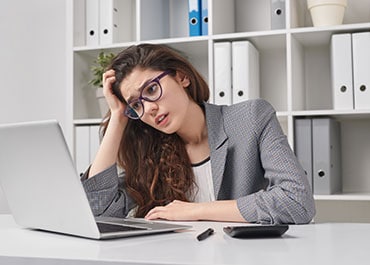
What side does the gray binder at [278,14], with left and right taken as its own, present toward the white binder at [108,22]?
right

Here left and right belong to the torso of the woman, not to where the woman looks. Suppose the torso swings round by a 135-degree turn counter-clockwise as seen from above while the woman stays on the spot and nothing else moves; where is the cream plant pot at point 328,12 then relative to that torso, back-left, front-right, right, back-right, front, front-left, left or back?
front-left

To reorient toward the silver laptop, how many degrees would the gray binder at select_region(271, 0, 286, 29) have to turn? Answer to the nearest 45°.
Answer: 0° — it already faces it

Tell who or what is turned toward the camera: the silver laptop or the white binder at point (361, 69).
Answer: the white binder

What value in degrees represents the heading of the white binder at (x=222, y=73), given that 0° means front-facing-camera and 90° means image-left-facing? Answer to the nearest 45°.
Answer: approximately 0°

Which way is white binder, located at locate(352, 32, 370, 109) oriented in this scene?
toward the camera

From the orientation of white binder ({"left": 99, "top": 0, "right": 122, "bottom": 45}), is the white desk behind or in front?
in front

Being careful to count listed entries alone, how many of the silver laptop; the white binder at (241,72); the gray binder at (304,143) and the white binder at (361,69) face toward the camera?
3

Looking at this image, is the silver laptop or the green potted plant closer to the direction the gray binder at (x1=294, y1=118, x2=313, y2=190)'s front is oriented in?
the silver laptop

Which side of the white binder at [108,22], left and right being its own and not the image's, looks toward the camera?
front

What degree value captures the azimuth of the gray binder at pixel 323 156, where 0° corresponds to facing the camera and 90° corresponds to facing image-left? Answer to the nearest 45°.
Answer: approximately 0°

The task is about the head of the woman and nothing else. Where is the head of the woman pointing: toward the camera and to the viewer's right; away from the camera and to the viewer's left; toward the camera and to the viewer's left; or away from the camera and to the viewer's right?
toward the camera and to the viewer's left

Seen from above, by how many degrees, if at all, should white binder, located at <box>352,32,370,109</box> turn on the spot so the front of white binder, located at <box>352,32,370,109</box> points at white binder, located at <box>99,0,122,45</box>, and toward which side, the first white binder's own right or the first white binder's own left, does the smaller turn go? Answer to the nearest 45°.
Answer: approximately 90° to the first white binder's own right

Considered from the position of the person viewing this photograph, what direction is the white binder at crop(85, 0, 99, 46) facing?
facing the viewer

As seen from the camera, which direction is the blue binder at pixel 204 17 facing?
toward the camera

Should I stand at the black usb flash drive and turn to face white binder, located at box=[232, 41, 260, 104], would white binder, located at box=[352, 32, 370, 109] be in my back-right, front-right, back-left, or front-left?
front-right
